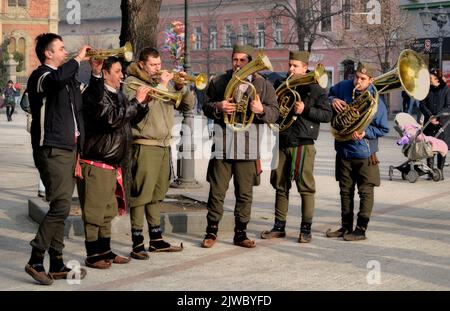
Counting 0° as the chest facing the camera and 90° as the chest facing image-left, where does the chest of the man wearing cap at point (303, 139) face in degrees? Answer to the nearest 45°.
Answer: approximately 45°

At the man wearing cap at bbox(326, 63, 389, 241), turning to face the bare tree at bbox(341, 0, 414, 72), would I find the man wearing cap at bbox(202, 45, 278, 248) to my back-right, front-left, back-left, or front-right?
back-left

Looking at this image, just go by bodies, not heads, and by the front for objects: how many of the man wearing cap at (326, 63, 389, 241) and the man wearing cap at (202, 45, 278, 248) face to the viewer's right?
0

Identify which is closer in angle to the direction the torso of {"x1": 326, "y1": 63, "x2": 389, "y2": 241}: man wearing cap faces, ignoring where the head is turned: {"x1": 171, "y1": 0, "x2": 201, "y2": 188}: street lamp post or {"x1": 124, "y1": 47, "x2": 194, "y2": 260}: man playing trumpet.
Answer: the man playing trumpet

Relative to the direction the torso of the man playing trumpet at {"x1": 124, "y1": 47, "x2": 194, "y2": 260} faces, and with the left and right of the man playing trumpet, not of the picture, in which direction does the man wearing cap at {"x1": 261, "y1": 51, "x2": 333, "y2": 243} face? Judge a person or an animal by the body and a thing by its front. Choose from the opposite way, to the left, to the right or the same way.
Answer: to the right

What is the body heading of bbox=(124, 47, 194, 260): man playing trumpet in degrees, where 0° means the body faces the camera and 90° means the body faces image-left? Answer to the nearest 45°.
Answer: approximately 315°

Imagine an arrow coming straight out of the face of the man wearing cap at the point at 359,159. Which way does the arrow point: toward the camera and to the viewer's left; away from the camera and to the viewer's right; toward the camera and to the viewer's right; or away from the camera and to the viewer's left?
toward the camera and to the viewer's left

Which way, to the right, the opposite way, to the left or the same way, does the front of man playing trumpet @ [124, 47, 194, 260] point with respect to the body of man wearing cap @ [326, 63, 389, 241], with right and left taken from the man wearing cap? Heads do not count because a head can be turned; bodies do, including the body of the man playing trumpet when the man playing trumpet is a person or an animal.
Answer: to the left

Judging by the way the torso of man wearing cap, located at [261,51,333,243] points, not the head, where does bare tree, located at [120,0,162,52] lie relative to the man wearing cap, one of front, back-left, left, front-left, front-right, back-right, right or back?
right

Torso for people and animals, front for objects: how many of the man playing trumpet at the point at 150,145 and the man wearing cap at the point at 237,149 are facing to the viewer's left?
0

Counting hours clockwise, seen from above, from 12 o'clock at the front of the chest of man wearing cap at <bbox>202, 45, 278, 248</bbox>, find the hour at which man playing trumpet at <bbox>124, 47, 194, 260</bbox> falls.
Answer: The man playing trumpet is roughly at 2 o'clock from the man wearing cap.

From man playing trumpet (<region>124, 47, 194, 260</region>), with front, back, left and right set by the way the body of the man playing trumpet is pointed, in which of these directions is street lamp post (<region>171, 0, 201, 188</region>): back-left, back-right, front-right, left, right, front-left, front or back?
back-left

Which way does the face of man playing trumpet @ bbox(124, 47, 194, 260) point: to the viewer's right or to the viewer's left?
to the viewer's right

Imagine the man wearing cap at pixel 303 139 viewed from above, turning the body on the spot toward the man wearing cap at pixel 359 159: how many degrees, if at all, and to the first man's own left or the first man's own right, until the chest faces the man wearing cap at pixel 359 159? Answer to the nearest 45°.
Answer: approximately 135° to the first man's own left
